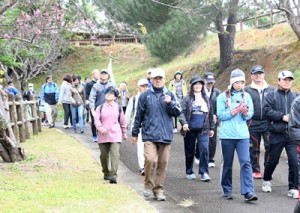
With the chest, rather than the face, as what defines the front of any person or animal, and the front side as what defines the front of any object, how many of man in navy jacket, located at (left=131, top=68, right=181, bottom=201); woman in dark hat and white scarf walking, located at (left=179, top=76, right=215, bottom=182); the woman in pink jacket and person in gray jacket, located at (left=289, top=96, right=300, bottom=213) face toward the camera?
4

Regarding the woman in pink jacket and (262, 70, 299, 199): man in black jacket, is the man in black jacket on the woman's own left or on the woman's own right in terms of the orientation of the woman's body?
on the woman's own left

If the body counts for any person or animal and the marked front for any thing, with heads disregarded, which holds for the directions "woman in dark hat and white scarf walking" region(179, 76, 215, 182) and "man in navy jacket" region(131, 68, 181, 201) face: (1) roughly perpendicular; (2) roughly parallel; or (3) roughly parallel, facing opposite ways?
roughly parallel

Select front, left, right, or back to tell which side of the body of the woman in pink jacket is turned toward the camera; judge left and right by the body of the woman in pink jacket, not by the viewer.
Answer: front

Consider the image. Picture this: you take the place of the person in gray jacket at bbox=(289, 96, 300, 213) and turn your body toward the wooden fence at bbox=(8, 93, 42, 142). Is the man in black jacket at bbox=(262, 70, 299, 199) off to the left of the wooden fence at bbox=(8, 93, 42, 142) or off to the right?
right

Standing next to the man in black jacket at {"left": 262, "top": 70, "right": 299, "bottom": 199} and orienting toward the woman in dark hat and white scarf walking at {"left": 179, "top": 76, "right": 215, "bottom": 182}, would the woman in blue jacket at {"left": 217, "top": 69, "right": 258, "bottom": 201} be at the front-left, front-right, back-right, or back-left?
front-left

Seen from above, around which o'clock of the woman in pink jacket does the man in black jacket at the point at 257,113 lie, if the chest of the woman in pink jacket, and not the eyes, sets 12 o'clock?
The man in black jacket is roughly at 9 o'clock from the woman in pink jacket.

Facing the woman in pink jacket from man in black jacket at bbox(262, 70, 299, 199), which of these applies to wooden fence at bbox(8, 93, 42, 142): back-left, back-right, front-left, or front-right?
front-right

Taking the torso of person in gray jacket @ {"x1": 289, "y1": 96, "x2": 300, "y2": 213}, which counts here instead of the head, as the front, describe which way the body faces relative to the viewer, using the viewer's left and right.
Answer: facing the viewer

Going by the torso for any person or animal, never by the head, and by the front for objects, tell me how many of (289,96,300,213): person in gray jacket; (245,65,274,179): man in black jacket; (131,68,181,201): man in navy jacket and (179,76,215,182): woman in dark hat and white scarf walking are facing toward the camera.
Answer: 4

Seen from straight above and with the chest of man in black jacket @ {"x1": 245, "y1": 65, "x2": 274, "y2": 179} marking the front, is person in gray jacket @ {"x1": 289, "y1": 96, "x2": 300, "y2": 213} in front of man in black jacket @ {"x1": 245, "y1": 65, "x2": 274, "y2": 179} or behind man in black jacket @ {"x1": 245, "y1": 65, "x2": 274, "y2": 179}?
in front
